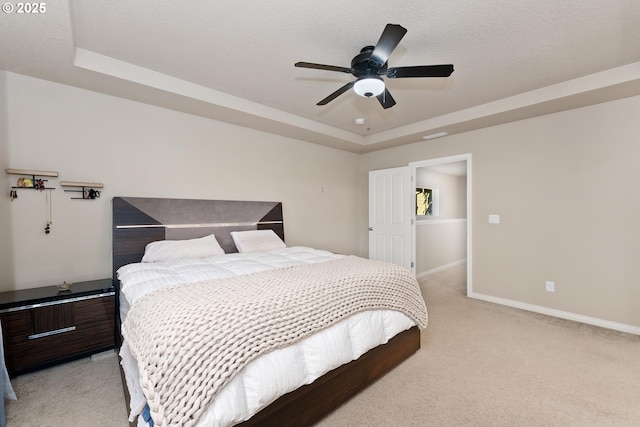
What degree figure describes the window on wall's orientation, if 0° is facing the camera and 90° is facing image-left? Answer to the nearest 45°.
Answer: approximately 315°

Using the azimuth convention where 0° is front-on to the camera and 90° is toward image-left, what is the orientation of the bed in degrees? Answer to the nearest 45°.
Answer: approximately 315°

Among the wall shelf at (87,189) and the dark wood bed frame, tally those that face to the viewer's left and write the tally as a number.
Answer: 0

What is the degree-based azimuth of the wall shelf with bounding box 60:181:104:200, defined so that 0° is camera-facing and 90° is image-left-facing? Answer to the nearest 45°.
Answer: approximately 0°

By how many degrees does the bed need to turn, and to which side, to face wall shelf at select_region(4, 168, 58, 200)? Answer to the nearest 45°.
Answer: approximately 135° to its right

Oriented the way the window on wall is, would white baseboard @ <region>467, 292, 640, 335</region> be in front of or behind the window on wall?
in front

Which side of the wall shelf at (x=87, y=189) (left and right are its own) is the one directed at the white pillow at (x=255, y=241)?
left

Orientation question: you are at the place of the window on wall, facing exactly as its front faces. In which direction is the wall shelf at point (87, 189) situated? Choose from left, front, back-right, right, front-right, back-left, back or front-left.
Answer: right

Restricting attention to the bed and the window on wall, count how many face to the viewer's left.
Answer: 0
